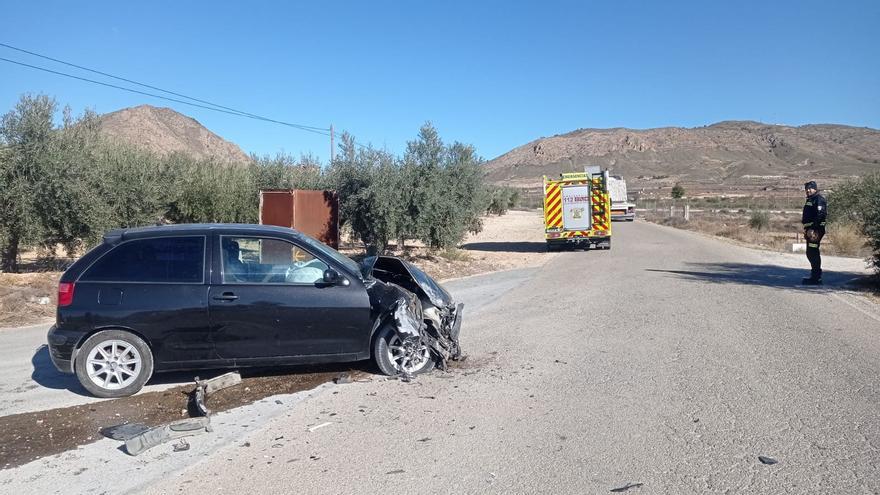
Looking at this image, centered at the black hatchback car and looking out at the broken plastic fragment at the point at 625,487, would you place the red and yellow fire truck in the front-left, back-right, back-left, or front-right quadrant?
back-left

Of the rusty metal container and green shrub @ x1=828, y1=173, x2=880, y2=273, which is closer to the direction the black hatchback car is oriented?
the green shrub

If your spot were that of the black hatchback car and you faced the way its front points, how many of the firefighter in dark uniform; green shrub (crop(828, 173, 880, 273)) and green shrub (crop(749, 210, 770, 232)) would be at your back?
0

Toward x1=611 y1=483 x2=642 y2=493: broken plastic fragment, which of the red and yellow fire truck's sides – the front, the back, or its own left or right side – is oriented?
back

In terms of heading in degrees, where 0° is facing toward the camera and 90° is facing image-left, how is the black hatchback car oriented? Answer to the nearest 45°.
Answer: approximately 270°

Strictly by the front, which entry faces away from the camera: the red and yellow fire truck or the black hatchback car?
the red and yellow fire truck

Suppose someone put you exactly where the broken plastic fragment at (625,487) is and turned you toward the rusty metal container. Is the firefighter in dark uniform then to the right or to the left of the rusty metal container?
right

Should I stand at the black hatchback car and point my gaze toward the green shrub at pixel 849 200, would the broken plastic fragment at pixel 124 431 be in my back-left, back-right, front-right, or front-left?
back-right

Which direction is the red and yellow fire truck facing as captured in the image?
away from the camera

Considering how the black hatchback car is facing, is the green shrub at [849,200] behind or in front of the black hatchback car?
in front

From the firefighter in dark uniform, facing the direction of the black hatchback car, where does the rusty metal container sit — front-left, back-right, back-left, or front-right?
front-right

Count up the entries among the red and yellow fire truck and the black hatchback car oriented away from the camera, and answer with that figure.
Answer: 1

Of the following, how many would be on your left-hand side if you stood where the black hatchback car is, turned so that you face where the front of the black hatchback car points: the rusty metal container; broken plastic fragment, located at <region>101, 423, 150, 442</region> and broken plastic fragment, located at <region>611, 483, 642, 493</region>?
1

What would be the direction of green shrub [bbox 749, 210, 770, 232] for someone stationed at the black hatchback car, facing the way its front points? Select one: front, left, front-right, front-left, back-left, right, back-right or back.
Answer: front-left
